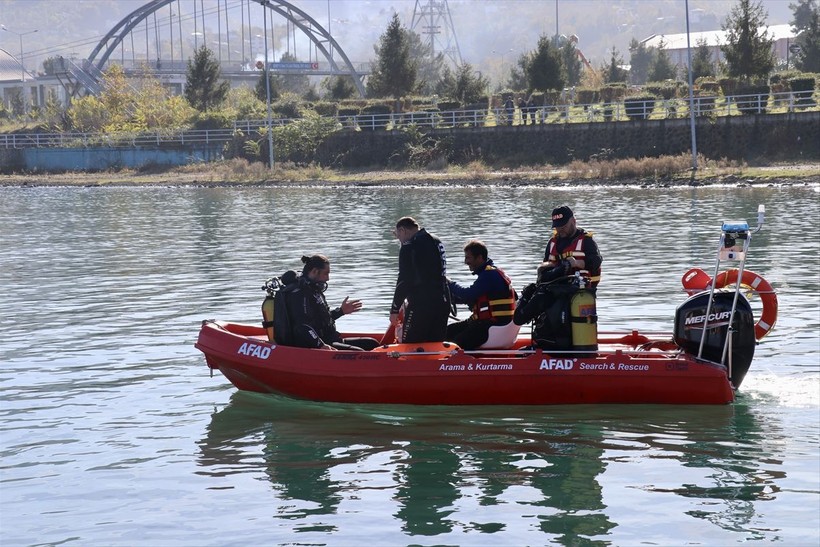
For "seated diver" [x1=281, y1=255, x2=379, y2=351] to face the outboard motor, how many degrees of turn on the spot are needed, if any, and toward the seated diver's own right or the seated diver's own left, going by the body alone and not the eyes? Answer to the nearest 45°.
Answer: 0° — they already face it

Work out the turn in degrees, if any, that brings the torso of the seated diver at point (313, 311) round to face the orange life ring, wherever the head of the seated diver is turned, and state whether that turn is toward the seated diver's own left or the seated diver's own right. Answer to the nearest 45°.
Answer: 0° — they already face it

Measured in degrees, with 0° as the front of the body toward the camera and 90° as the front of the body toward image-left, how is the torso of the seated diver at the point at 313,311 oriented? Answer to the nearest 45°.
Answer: approximately 270°

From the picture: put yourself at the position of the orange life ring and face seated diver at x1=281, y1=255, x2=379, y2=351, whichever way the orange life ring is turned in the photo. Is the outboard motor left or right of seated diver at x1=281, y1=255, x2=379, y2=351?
left

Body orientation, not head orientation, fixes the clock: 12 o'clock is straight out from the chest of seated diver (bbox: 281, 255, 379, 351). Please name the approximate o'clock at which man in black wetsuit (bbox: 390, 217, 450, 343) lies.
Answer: The man in black wetsuit is roughly at 1 o'clock from the seated diver.
